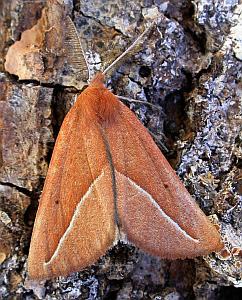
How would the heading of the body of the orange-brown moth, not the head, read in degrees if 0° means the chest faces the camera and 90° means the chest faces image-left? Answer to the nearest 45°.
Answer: approximately 180°
